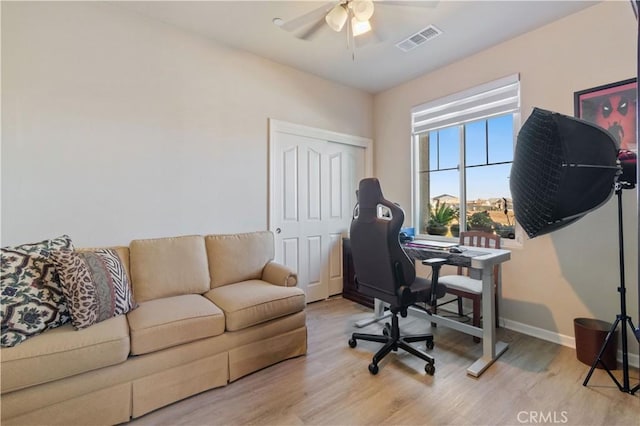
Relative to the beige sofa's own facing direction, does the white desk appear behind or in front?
in front

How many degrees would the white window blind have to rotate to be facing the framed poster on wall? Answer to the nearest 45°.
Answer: approximately 90° to its left

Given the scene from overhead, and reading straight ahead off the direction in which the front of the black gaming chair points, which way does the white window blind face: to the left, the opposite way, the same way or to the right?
the opposite way

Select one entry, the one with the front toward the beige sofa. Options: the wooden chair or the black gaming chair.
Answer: the wooden chair

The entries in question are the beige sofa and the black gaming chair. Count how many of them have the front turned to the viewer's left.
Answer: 0

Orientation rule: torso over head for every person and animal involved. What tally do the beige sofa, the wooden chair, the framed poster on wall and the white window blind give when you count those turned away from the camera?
0

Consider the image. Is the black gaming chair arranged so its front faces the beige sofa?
no

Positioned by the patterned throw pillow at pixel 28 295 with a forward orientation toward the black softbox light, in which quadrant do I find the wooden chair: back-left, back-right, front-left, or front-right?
front-left

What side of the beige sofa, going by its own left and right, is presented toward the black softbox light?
front

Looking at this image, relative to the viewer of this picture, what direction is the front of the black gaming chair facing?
facing away from the viewer and to the right of the viewer

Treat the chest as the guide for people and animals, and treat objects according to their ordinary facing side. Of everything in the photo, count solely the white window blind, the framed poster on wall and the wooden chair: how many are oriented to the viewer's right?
0

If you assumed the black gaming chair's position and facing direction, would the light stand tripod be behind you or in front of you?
in front

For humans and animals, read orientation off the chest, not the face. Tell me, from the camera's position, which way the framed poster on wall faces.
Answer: facing the viewer and to the left of the viewer

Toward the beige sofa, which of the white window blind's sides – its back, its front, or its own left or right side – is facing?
front

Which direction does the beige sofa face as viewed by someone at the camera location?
facing the viewer and to the right of the viewer

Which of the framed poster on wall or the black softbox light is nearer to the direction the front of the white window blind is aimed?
the black softbox light

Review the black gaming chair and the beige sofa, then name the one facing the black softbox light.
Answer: the beige sofa

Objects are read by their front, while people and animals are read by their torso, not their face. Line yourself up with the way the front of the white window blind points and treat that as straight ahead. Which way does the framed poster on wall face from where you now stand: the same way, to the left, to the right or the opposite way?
the same way

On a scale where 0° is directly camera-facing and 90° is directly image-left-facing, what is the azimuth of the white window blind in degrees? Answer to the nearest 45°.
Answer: approximately 45°

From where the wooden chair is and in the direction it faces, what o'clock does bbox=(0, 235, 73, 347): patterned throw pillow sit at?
The patterned throw pillow is roughly at 12 o'clock from the wooden chair.

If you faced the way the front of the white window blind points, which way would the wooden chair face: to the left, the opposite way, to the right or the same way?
the same way
